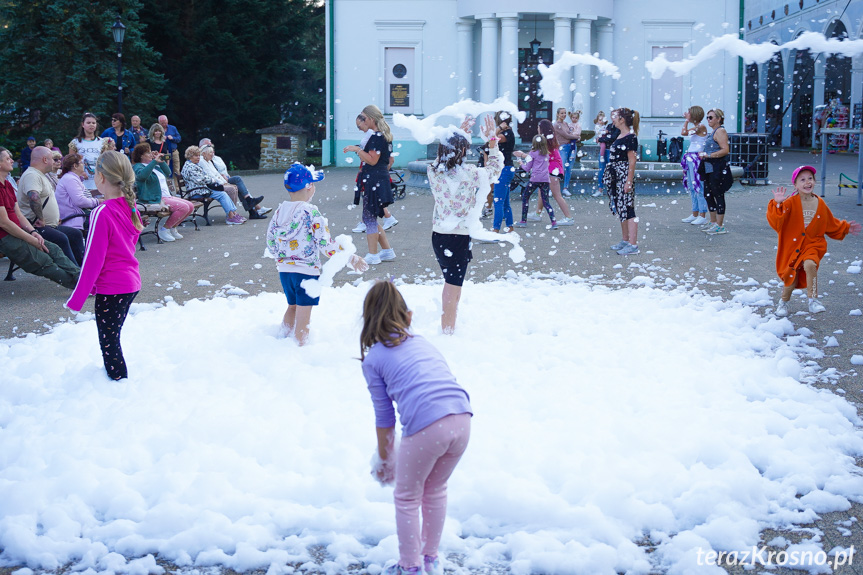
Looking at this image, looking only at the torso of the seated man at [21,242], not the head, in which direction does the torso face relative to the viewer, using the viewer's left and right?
facing to the right of the viewer

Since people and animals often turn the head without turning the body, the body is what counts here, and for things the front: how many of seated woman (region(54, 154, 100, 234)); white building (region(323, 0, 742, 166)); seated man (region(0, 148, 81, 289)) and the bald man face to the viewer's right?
3

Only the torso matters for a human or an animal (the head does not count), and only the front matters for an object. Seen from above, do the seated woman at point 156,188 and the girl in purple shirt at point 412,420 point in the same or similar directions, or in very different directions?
very different directions

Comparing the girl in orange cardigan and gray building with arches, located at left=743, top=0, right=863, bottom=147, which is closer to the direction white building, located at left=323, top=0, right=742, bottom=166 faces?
the girl in orange cardigan

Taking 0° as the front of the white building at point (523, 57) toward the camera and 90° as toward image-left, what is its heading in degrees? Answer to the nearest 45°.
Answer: approximately 0°

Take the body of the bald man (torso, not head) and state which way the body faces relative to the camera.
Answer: to the viewer's right

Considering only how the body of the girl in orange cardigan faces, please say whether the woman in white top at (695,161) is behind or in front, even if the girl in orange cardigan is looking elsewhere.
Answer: behind

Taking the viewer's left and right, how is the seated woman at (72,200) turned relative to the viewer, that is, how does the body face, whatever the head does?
facing to the right of the viewer
